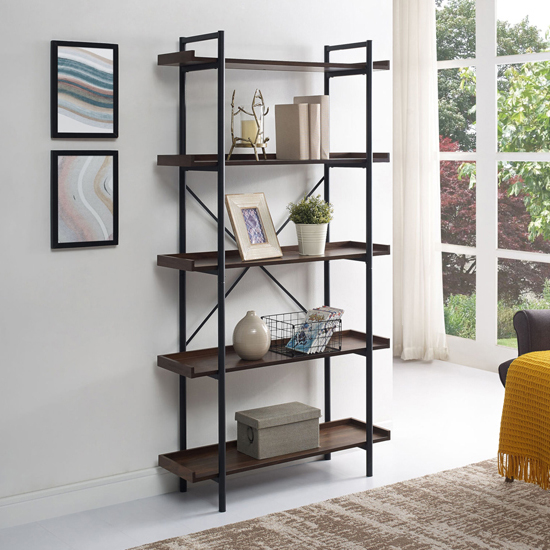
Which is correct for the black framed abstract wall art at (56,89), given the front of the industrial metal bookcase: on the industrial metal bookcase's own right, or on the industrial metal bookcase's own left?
on the industrial metal bookcase's own right

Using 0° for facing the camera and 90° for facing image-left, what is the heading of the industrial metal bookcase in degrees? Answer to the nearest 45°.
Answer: approximately 315°

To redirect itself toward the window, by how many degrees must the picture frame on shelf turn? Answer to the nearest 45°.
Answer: approximately 90° to its left

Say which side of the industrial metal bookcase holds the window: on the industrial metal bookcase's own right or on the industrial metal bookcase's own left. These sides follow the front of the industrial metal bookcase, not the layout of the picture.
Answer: on the industrial metal bookcase's own left

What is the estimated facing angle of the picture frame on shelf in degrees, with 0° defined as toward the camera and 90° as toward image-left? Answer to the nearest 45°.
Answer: approximately 315°

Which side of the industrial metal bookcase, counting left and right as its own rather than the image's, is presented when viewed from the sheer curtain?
left
